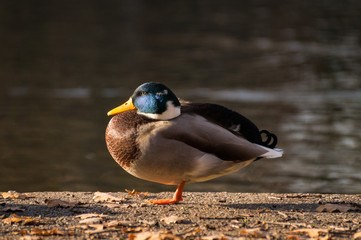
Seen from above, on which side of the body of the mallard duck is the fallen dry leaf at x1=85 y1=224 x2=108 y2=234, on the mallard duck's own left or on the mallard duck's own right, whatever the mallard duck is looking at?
on the mallard duck's own left

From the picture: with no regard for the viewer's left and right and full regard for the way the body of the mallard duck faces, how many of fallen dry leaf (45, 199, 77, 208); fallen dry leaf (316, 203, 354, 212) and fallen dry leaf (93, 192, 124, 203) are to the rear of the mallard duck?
1

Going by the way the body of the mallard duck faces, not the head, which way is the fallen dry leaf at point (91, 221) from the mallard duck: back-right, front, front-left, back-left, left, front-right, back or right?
front-left

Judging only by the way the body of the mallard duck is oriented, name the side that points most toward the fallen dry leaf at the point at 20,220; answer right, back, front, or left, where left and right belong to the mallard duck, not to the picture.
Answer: front

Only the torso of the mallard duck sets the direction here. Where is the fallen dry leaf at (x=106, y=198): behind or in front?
in front

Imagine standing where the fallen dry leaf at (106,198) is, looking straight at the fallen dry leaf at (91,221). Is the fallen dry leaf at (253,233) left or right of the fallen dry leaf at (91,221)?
left

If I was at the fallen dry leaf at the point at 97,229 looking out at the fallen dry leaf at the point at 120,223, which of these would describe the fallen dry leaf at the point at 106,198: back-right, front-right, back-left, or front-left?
front-left

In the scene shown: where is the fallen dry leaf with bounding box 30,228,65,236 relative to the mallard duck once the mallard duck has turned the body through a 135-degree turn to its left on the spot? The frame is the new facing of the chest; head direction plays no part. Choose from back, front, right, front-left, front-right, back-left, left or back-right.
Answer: right

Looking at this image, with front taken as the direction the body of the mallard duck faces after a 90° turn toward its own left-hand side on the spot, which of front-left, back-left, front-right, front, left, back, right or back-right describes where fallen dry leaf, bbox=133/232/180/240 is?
front

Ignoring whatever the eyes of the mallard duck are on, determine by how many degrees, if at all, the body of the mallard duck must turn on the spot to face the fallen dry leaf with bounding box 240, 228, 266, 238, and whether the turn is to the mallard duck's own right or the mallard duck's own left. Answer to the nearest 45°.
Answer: approximately 135° to the mallard duck's own left

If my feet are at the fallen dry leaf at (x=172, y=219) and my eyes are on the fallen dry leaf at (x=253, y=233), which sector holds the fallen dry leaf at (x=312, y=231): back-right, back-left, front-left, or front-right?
front-left

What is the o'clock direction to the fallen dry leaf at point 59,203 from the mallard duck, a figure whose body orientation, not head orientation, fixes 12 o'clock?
The fallen dry leaf is roughly at 12 o'clock from the mallard duck.

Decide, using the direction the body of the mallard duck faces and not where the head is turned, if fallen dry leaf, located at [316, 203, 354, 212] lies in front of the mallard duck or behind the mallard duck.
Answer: behind

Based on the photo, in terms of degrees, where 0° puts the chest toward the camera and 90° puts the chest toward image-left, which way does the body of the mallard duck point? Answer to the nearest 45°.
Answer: approximately 90°

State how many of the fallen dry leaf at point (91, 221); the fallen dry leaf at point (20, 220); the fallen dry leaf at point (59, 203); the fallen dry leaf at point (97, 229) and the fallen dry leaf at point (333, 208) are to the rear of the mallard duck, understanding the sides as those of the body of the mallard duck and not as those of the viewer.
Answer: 1

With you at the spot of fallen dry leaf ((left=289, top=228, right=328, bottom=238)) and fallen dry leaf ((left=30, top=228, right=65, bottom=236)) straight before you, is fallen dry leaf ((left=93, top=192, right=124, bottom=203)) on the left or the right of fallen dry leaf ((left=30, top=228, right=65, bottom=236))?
right

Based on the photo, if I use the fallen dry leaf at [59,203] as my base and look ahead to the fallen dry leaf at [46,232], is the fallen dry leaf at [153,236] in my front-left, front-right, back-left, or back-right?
front-left
